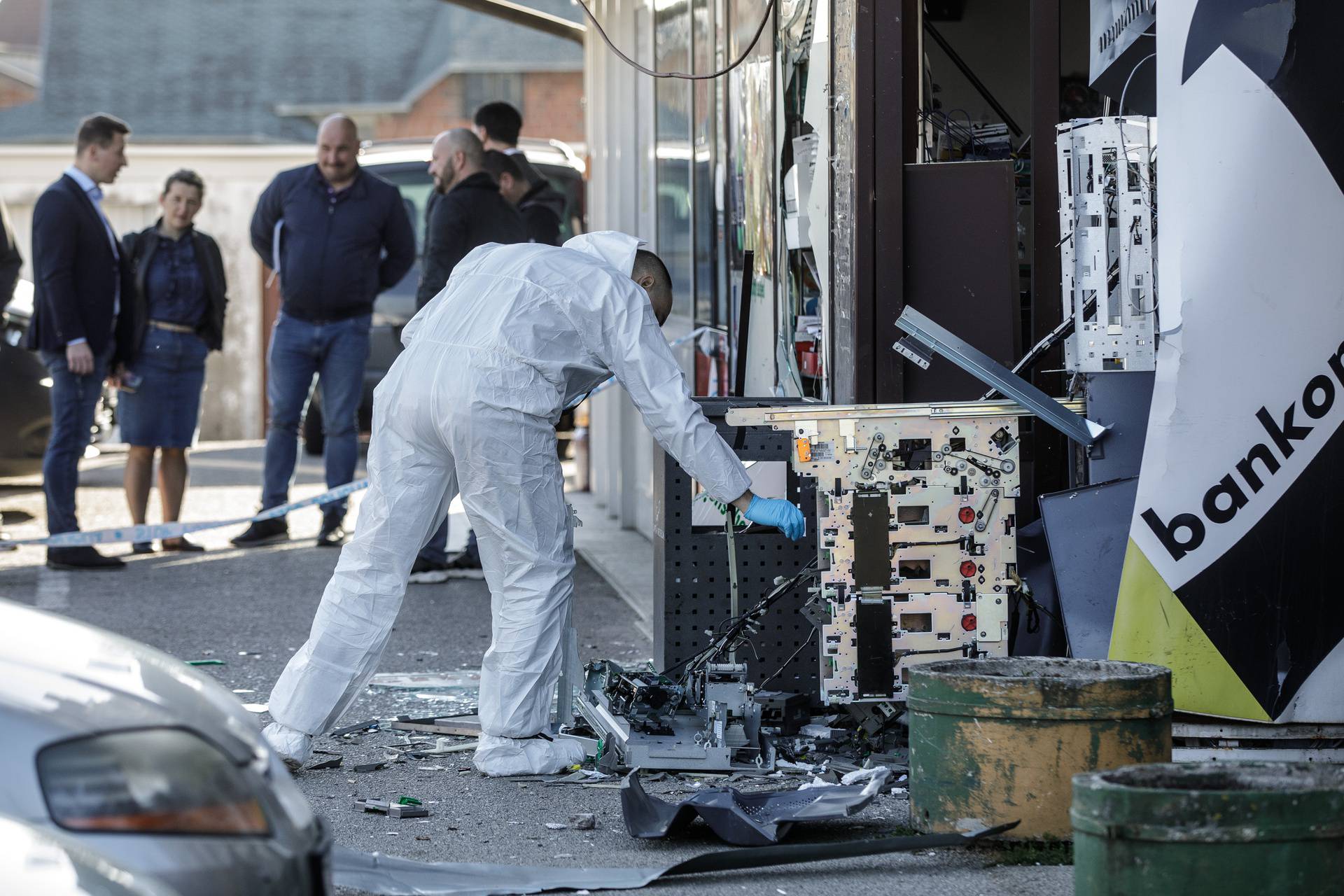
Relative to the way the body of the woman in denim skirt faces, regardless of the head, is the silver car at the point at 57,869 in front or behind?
in front

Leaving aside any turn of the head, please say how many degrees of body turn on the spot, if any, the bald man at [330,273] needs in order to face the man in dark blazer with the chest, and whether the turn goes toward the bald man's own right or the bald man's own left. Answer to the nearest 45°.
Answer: approximately 90° to the bald man's own right

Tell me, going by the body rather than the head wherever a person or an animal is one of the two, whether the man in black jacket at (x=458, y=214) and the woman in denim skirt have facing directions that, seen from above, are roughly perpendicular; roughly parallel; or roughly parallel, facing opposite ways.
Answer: roughly perpendicular

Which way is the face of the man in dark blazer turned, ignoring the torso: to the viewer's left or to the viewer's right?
to the viewer's right

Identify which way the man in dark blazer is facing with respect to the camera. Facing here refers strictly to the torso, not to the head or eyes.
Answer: to the viewer's right

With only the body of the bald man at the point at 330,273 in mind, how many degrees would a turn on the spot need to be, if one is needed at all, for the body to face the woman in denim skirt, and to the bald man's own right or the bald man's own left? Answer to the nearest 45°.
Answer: approximately 135° to the bald man's own right

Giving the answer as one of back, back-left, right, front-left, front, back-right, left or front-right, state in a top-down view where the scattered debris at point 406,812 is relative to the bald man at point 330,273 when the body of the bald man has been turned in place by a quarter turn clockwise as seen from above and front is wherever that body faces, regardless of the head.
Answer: left

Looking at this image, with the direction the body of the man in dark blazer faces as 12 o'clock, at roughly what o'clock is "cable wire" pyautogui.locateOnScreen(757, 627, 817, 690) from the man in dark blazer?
The cable wire is roughly at 2 o'clock from the man in dark blazer.

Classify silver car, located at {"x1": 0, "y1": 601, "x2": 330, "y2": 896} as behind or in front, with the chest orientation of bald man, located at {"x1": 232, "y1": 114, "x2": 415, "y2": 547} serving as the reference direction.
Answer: in front

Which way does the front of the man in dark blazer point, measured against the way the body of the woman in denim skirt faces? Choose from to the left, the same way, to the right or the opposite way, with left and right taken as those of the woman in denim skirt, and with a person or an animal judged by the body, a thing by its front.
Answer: to the left

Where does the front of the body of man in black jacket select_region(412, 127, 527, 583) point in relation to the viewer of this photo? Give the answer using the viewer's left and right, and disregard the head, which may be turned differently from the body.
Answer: facing to the left of the viewer

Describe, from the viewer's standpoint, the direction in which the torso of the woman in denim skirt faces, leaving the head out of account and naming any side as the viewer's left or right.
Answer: facing the viewer

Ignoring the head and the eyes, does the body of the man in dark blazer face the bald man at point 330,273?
yes

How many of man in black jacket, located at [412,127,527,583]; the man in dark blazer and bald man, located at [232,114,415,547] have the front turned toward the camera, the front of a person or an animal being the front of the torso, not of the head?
1

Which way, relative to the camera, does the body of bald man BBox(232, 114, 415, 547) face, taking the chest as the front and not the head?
toward the camera

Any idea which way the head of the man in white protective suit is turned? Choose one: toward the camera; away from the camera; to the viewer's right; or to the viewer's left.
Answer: to the viewer's right

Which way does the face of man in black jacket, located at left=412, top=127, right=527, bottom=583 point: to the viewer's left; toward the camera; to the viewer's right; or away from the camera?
to the viewer's left
